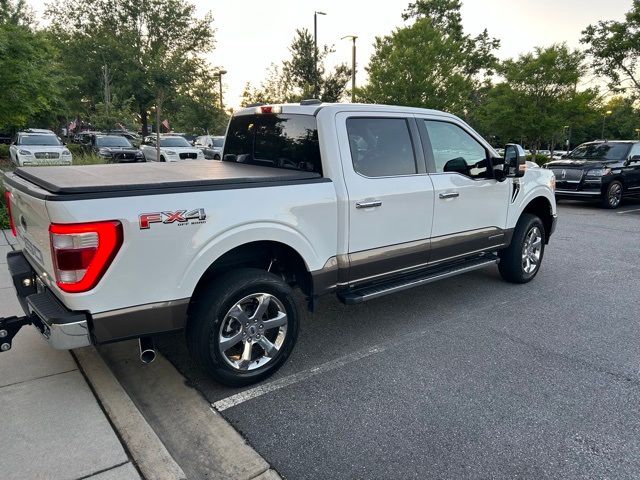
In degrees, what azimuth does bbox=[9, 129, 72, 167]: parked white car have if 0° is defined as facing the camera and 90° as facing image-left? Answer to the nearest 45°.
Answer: approximately 0°

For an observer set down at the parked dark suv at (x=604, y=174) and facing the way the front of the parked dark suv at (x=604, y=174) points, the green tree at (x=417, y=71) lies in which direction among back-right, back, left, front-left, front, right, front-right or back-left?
right

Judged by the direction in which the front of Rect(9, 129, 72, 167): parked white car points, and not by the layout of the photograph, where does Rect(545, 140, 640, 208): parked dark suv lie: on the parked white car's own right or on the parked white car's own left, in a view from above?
on the parked white car's own left

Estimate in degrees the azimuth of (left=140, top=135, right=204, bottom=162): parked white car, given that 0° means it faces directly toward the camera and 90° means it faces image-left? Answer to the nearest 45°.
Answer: approximately 315°

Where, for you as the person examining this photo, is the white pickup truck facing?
facing away from the viewer and to the right of the viewer

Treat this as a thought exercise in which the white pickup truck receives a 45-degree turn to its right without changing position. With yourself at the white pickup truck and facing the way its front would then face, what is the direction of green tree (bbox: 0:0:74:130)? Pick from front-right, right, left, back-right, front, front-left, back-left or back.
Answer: back-left

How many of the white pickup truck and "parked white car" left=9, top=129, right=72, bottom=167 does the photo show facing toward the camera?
1

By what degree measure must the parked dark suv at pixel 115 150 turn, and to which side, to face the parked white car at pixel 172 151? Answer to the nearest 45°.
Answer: approximately 45° to its left

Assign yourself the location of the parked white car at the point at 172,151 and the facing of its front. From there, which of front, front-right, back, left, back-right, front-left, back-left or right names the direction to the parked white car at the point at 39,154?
right

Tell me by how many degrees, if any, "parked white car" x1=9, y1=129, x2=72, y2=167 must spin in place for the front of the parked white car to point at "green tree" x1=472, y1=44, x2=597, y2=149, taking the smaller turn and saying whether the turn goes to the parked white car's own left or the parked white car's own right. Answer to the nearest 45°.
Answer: approximately 45° to the parked white car's own left

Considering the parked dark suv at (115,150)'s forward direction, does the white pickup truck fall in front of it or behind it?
in front

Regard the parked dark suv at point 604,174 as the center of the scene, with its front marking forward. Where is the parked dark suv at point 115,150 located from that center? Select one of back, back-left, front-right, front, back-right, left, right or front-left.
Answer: front-right

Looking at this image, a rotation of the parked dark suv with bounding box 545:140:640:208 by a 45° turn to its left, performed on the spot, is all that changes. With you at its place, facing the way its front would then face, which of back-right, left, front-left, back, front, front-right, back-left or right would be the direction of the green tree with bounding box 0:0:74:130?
front-right

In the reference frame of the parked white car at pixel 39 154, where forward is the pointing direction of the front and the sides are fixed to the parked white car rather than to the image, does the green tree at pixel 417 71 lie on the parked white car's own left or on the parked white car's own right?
on the parked white car's own left

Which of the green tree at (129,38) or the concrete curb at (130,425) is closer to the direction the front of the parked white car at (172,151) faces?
the concrete curb

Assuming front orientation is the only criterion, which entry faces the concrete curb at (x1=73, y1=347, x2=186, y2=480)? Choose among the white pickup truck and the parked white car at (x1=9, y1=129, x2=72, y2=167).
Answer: the parked white car

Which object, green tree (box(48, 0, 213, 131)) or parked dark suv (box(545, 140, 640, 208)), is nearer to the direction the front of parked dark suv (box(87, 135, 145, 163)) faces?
the parked dark suv

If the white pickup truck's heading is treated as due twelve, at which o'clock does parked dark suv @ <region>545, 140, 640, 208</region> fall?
The parked dark suv is roughly at 12 o'clock from the white pickup truck.

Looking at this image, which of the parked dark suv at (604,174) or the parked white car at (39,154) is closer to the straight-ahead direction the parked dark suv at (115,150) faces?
the parked dark suv
